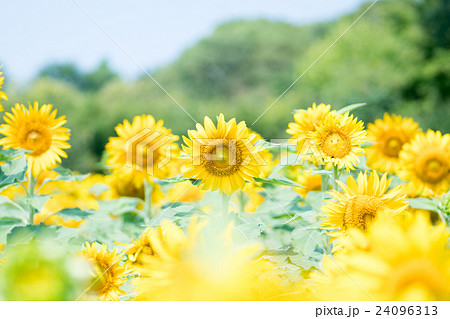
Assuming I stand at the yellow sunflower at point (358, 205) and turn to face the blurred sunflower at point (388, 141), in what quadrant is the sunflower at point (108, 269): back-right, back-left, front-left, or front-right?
back-left

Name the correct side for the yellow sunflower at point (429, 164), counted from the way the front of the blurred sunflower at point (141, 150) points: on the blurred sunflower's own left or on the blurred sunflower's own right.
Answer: on the blurred sunflower's own left

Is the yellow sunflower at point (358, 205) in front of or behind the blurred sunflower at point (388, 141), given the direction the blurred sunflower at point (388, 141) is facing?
in front

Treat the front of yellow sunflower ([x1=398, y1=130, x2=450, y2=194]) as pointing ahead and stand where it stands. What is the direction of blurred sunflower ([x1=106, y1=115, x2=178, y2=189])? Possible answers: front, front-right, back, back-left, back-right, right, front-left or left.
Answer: right

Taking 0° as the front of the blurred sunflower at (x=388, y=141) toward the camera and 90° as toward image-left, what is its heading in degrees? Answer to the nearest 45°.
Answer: approximately 0°

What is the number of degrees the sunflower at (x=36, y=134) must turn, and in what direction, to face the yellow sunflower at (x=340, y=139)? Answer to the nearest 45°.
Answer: approximately 45° to its left

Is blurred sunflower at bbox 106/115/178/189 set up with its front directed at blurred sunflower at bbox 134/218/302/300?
yes

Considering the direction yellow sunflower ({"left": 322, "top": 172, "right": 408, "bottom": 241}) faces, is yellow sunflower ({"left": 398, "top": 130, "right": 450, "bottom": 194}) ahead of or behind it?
behind

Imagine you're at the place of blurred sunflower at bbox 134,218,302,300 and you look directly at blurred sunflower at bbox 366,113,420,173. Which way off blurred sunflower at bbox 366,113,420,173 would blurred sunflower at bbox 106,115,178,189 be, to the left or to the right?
left
